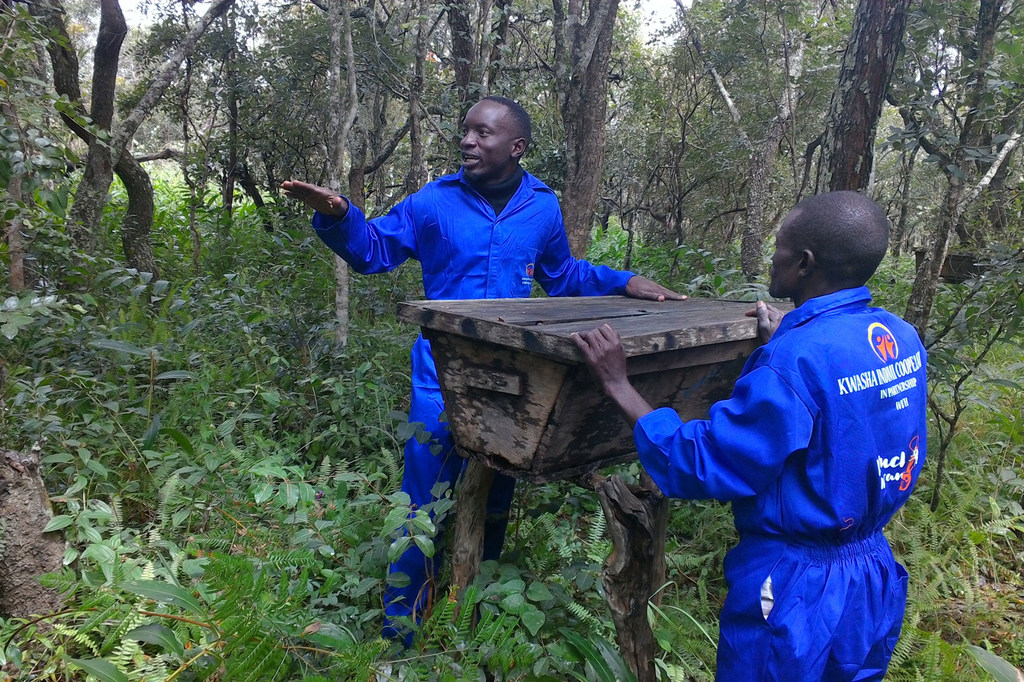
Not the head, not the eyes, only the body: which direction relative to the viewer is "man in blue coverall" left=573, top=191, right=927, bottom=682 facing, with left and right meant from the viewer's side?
facing away from the viewer and to the left of the viewer

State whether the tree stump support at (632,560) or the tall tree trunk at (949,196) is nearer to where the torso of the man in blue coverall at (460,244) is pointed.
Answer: the tree stump support

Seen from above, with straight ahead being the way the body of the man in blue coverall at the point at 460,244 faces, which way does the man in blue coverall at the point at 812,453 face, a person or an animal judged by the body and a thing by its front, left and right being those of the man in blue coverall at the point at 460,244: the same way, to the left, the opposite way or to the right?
the opposite way

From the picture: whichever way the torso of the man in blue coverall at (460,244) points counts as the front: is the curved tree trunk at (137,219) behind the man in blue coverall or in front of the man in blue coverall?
behind

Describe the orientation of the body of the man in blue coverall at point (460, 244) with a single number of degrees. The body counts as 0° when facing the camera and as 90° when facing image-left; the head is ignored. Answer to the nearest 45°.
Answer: approximately 0°

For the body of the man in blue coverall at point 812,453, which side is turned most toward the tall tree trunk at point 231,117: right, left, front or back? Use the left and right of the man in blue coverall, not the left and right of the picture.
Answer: front

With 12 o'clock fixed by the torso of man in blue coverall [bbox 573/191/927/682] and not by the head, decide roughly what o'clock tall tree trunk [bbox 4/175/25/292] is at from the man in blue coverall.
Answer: The tall tree trunk is roughly at 11 o'clock from the man in blue coverall.

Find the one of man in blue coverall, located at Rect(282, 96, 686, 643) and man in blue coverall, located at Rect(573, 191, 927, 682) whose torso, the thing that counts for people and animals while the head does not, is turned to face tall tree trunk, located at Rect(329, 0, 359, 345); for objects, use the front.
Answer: man in blue coverall, located at Rect(573, 191, 927, 682)

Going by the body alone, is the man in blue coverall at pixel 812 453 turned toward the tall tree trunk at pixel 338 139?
yes

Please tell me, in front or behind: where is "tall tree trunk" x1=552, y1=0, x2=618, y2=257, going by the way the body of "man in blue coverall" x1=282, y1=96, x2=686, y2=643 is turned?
behind

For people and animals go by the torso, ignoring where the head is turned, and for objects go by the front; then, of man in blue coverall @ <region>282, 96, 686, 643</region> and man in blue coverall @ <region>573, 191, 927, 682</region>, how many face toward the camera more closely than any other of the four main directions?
1

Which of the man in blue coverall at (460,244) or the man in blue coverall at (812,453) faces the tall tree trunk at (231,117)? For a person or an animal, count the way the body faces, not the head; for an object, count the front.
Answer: the man in blue coverall at (812,453)

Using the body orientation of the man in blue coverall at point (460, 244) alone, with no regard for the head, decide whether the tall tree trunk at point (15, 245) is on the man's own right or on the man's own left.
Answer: on the man's own right
